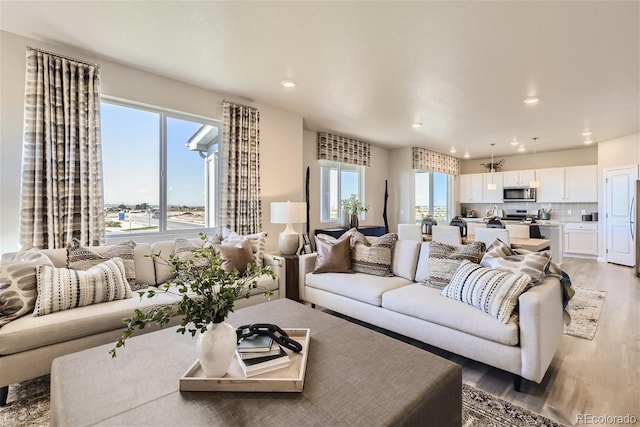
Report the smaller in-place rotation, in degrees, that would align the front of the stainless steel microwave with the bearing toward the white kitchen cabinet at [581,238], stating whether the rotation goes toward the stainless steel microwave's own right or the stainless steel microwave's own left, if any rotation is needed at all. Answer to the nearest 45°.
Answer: approximately 90° to the stainless steel microwave's own left

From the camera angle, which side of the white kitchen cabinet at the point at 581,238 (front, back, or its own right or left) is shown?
front

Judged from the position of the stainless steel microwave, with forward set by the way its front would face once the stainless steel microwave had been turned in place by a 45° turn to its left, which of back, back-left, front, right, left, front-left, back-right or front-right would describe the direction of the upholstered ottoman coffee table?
front-right

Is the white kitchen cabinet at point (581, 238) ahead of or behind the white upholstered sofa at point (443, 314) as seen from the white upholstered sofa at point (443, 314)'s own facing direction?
behind

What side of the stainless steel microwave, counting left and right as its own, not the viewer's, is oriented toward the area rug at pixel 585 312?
front

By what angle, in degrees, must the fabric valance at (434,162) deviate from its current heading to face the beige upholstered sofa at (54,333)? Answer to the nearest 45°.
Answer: approximately 45° to its right

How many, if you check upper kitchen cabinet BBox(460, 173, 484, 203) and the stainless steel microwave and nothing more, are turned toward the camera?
2

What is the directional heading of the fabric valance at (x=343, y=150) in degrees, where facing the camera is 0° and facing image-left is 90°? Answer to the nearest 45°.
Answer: approximately 315°

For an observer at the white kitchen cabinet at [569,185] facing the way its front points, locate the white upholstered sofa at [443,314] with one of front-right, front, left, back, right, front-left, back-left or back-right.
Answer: front

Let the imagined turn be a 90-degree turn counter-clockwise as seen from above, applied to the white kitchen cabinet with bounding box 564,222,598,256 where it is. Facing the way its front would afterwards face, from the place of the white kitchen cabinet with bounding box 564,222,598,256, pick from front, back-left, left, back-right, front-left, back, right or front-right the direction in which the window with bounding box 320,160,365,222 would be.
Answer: back-right

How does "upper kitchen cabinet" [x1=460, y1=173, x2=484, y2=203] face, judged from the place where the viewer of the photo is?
facing the viewer

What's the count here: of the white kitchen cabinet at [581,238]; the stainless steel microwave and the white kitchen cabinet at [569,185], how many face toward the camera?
3

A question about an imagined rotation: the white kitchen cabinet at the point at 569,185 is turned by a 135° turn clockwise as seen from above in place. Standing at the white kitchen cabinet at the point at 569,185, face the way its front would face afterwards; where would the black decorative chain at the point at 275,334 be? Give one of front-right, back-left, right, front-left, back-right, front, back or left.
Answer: back-left

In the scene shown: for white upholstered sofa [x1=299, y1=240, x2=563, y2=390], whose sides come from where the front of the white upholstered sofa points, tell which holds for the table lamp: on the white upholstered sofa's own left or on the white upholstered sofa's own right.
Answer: on the white upholstered sofa's own right

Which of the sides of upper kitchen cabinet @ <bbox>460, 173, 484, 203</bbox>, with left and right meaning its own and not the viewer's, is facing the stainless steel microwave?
left

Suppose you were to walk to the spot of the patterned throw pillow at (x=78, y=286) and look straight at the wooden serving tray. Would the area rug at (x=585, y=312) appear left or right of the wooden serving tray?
left

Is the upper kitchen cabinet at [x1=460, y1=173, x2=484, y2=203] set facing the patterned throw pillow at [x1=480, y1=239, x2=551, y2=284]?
yes

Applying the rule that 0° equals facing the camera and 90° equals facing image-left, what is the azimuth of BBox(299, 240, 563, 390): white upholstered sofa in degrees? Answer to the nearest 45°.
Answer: approximately 45°
